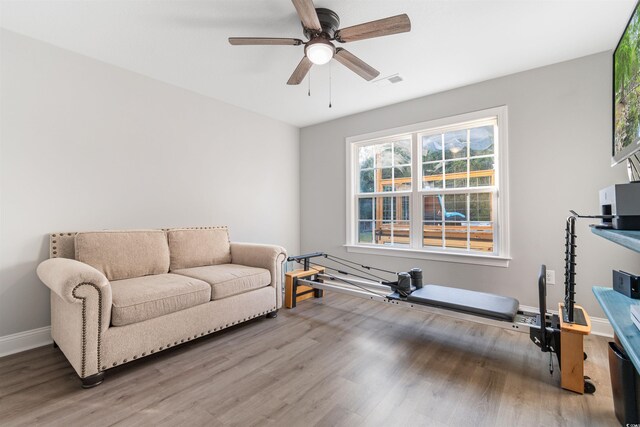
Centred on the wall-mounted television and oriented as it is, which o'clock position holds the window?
The window is roughly at 1 o'clock from the wall-mounted television.

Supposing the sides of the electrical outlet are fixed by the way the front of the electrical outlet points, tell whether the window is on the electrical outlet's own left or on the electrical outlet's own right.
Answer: on the electrical outlet's own right

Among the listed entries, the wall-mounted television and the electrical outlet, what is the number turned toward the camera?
1

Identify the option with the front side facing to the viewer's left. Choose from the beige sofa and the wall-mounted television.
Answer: the wall-mounted television

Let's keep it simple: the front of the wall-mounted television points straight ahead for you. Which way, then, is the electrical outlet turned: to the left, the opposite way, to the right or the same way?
to the left

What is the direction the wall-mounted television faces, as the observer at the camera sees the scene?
facing to the left of the viewer

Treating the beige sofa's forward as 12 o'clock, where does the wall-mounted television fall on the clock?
The wall-mounted television is roughly at 12 o'clock from the beige sofa.
